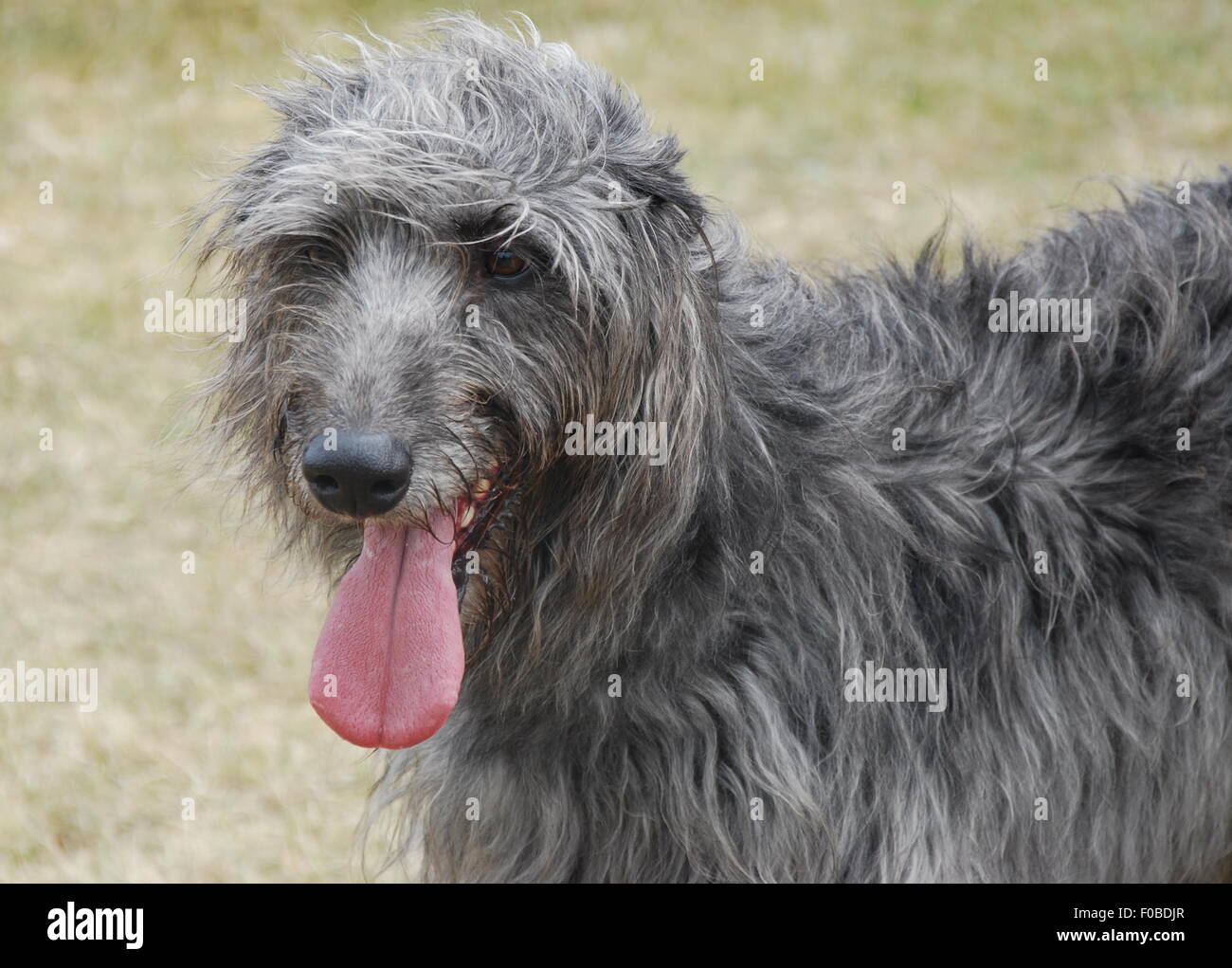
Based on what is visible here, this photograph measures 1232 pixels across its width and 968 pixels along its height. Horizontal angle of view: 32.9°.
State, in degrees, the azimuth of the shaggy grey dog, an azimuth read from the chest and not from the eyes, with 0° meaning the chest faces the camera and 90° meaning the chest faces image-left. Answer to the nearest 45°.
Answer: approximately 90°
